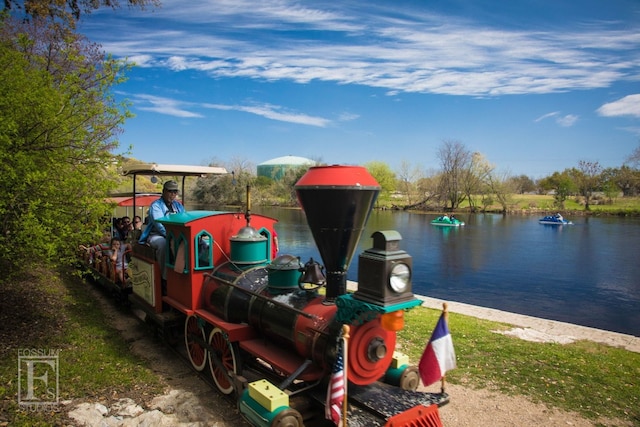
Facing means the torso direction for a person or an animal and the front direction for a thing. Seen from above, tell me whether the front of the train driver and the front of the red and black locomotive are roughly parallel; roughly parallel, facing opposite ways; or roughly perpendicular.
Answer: roughly parallel

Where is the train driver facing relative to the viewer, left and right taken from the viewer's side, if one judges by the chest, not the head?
facing the viewer and to the right of the viewer

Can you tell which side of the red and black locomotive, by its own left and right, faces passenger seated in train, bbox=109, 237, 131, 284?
back

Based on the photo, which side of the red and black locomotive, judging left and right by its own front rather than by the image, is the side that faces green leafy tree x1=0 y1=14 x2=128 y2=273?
back

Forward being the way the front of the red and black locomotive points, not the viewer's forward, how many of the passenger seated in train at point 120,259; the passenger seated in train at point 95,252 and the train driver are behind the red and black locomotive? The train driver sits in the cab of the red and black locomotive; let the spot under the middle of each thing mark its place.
3

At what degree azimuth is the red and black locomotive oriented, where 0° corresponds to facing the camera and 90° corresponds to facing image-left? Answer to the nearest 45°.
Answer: approximately 315°

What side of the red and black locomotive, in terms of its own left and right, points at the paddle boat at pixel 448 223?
left

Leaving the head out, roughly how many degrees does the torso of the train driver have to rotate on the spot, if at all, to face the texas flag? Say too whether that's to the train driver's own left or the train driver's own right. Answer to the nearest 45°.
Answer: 0° — they already face it

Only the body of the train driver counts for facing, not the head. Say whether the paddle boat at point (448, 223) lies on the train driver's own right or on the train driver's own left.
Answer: on the train driver's own left

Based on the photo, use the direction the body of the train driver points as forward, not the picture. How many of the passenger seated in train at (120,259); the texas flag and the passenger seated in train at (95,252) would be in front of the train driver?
1

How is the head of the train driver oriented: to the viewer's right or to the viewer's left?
to the viewer's right

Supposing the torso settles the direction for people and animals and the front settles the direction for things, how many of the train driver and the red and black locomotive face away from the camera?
0
